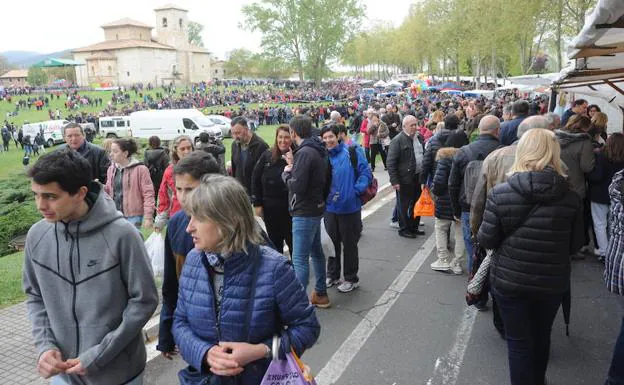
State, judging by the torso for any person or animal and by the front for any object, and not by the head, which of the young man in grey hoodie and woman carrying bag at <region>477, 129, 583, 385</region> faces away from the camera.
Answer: the woman carrying bag

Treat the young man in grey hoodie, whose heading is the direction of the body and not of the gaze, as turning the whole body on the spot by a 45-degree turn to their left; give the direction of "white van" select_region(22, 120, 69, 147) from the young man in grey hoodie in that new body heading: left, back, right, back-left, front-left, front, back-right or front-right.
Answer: back

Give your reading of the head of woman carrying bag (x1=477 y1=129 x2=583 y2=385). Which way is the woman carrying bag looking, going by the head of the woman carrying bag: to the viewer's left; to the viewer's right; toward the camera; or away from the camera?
away from the camera

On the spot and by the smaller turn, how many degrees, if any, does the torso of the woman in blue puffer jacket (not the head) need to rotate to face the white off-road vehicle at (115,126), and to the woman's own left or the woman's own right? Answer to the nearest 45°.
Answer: approximately 135° to the woman's own right

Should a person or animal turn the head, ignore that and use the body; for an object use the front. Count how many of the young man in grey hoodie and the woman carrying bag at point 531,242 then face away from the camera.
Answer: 1

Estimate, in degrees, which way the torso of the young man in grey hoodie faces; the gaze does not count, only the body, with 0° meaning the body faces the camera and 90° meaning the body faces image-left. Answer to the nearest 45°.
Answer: approximately 45°

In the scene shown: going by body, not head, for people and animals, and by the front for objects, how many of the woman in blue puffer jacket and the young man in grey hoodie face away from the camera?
0

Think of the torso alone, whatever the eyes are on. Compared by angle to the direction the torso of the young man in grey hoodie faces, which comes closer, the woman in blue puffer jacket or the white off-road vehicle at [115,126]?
the woman in blue puffer jacket

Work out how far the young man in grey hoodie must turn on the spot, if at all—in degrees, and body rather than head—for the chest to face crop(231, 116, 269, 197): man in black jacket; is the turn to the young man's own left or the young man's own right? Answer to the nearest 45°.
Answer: approximately 180°

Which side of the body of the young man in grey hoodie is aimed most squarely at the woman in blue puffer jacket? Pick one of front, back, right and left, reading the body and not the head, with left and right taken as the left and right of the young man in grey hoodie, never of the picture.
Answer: left

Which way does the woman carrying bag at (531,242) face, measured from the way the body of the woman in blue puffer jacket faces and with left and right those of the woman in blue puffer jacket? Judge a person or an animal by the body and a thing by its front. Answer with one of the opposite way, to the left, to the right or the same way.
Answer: the opposite way

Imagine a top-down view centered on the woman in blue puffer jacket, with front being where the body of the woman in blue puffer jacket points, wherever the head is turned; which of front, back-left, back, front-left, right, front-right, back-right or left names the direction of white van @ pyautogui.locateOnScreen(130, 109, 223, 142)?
back-right

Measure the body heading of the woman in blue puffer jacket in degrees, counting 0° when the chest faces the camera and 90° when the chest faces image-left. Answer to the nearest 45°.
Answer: approximately 45°

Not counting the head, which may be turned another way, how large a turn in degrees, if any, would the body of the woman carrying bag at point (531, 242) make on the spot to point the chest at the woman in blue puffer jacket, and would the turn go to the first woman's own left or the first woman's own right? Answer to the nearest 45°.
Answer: approximately 135° to the first woman's own left
